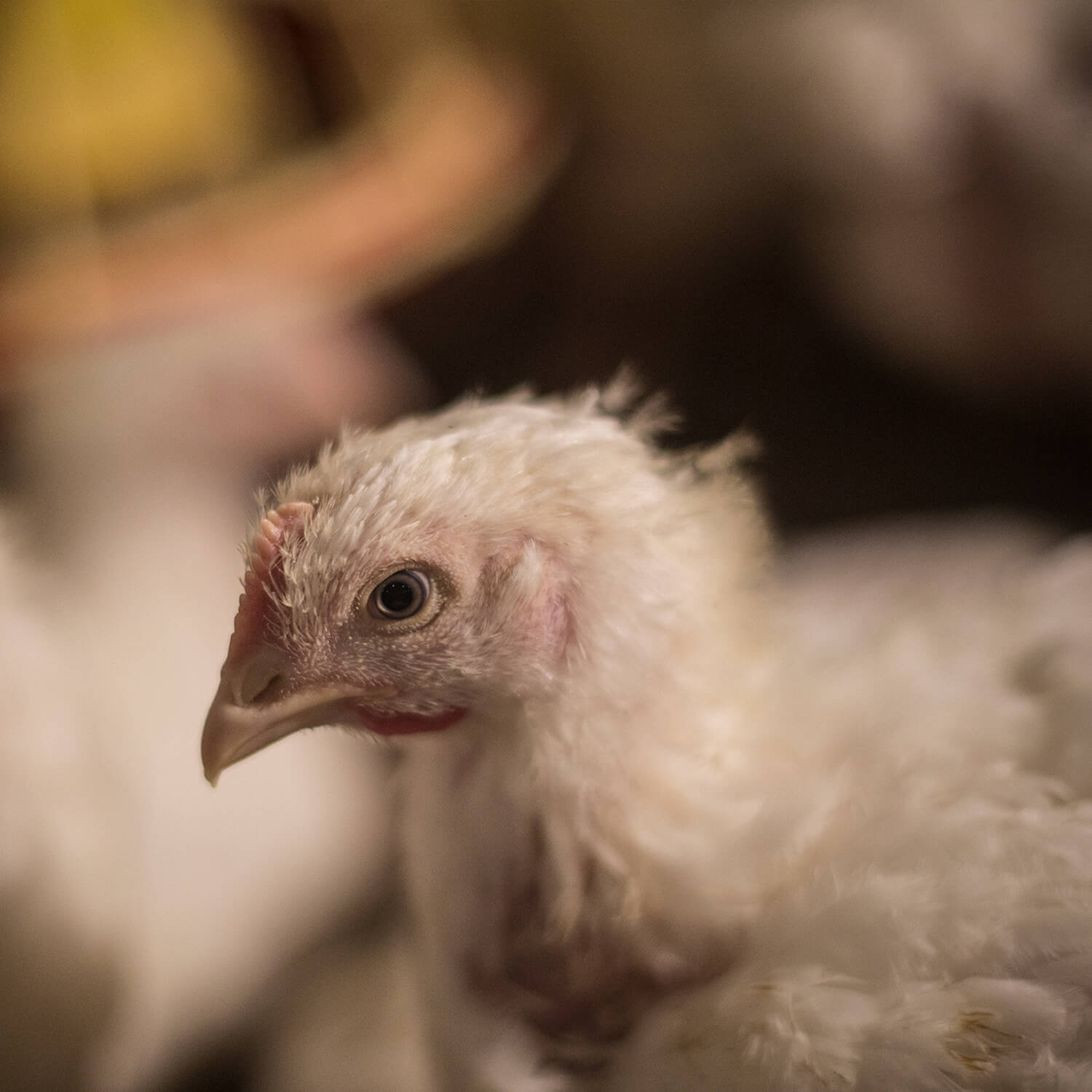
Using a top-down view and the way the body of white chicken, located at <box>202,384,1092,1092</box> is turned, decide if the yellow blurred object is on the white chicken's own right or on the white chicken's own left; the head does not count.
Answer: on the white chicken's own right

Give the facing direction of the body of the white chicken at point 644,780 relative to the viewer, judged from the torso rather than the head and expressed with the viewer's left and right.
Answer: facing to the left of the viewer

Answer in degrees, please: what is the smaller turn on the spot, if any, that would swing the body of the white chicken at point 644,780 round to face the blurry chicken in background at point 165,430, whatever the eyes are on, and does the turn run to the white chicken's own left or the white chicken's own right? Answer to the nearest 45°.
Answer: approximately 45° to the white chicken's own right
